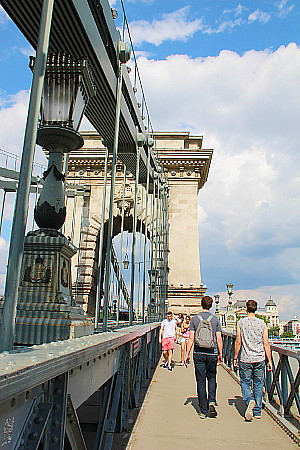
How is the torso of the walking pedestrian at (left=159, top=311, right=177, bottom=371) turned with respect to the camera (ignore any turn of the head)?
toward the camera

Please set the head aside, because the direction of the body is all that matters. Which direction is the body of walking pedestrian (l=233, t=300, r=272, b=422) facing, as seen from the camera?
away from the camera

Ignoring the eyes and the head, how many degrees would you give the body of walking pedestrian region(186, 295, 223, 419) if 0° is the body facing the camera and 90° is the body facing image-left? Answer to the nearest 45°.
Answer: approximately 180°

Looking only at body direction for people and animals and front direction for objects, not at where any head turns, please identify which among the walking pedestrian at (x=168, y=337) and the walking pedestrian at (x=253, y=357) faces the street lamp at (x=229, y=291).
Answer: the walking pedestrian at (x=253, y=357)

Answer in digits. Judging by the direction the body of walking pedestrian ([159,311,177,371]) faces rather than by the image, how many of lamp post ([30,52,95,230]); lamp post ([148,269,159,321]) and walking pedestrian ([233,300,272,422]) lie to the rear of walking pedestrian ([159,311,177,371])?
1

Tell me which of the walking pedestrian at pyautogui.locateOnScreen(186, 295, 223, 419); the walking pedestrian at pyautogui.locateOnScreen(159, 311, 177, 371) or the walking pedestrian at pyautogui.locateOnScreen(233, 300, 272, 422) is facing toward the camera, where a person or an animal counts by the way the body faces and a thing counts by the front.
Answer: the walking pedestrian at pyautogui.locateOnScreen(159, 311, 177, 371)

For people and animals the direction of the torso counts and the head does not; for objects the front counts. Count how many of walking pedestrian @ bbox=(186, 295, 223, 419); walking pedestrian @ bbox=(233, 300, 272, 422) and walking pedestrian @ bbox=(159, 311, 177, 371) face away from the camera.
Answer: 2

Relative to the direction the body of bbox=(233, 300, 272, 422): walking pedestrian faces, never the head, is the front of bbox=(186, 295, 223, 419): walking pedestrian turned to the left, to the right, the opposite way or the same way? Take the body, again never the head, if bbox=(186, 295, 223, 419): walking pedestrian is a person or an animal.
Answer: the same way

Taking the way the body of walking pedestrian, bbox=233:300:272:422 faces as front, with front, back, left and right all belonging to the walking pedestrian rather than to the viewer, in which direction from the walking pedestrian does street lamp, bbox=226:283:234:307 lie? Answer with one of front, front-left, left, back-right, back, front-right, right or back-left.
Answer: front

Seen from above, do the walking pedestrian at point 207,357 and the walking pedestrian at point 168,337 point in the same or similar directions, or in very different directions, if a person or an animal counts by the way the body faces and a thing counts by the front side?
very different directions

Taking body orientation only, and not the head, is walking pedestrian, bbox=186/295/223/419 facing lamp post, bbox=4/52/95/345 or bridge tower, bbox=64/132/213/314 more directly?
the bridge tower

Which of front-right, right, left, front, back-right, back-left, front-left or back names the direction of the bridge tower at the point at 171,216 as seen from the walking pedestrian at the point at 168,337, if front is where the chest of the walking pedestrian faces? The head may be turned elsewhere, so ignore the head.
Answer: back

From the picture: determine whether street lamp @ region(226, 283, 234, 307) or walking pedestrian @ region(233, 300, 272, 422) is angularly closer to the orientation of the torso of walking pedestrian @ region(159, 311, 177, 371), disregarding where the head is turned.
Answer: the walking pedestrian

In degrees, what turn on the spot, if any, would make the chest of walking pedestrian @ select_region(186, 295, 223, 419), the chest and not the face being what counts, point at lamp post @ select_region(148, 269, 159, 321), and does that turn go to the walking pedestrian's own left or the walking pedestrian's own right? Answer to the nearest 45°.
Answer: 0° — they already face it

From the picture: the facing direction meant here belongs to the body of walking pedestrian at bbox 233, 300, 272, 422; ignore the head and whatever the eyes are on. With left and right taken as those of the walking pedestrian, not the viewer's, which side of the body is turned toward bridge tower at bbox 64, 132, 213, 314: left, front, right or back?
front

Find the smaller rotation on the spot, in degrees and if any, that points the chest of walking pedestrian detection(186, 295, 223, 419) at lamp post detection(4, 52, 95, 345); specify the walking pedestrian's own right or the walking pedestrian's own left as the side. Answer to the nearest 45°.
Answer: approximately 135° to the walking pedestrian's own left

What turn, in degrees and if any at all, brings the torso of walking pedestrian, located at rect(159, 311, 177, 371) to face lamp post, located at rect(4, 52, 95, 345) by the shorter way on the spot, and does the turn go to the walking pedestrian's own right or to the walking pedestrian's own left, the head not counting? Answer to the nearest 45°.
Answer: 0° — they already face it
